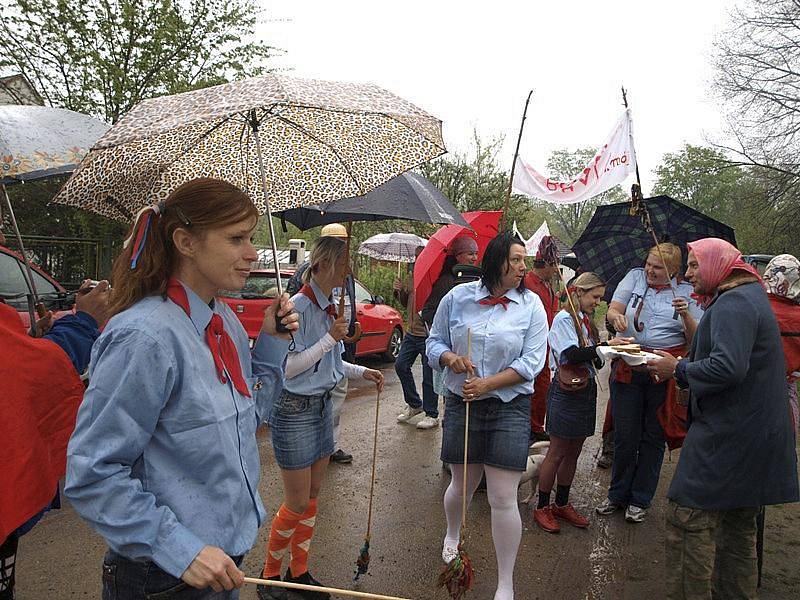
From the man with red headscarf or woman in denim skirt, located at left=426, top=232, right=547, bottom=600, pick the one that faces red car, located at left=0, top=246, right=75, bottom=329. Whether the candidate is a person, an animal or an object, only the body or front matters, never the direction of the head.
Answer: the man with red headscarf

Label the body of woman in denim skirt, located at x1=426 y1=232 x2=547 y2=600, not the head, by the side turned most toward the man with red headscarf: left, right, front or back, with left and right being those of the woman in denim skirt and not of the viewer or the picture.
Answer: left

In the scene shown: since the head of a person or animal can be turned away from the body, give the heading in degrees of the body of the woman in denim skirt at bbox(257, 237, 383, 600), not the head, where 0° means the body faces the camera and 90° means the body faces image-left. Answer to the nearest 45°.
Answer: approximately 315°

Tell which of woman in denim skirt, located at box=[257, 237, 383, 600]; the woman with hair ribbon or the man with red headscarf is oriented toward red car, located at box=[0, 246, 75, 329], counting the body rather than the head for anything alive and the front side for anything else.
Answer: the man with red headscarf

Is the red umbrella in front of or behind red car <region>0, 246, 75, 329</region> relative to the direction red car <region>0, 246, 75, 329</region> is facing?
in front

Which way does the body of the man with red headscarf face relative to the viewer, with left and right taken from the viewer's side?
facing to the left of the viewer

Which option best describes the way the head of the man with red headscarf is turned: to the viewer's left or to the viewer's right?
to the viewer's left

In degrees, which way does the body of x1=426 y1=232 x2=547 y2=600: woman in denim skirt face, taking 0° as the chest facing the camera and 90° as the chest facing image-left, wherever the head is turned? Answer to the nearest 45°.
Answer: approximately 0°

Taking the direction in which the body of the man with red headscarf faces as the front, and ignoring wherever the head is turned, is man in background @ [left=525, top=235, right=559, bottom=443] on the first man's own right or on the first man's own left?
on the first man's own right

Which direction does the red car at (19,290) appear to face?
to the viewer's right
